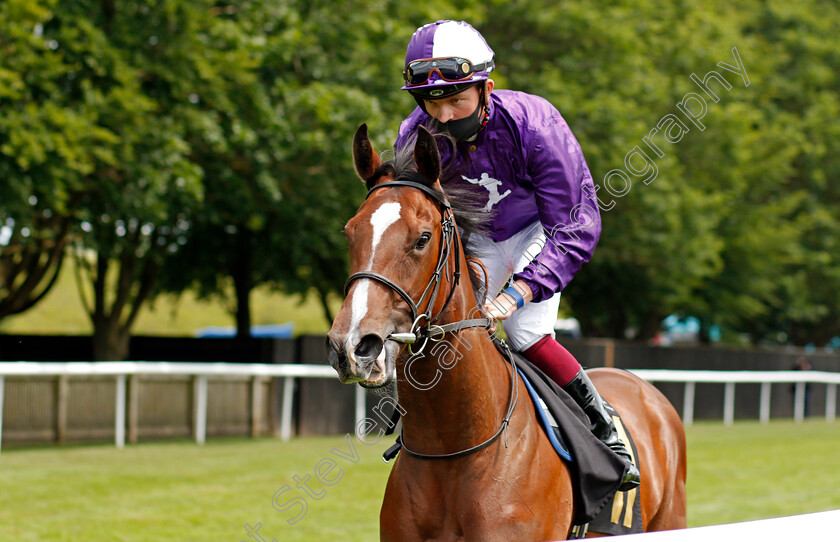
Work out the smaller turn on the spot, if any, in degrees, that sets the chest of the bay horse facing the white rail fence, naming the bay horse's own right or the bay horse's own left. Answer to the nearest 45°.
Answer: approximately 135° to the bay horse's own right

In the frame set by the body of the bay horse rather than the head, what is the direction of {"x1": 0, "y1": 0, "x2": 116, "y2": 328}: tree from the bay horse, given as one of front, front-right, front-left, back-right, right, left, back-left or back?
right

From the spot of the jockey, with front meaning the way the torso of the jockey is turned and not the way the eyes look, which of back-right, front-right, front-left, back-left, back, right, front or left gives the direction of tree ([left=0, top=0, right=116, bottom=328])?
right

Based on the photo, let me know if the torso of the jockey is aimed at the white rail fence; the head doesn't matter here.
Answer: no

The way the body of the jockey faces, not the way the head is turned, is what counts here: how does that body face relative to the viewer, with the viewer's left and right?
facing the viewer and to the left of the viewer
